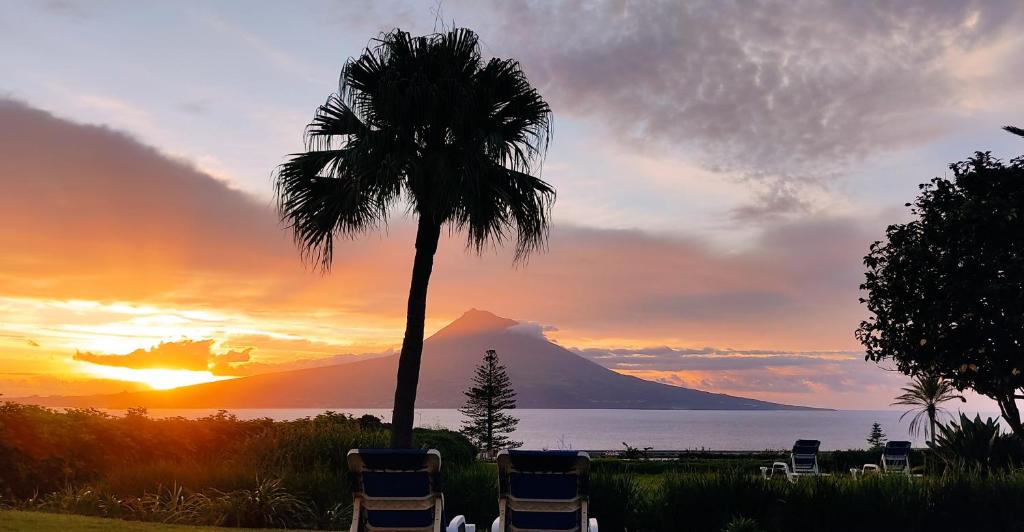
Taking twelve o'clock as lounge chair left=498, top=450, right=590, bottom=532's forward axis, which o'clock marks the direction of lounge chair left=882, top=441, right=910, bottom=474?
lounge chair left=882, top=441, right=910, bottom=474 is roughly at 1 o'clock from lounge chair left=498, top=450, right=590, bottom=532.

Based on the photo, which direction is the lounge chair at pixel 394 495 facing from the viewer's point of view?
away from the camera

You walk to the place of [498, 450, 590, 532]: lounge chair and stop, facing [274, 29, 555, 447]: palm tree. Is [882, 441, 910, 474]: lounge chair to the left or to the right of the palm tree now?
right

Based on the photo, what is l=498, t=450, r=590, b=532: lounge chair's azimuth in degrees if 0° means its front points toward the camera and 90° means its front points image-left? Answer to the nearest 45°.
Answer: approximately 180°

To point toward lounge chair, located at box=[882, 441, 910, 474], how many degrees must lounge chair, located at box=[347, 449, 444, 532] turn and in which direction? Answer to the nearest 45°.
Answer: approximately 45° to its right

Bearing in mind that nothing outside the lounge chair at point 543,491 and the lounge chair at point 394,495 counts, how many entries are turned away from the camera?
2

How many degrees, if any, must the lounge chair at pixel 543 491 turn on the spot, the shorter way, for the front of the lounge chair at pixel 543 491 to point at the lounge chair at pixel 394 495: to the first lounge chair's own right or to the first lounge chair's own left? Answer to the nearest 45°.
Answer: approximately 90° to the first lounge chair's own left

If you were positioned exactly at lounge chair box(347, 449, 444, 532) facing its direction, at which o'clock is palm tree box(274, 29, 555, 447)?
The palm tree is roughly at 12 o'clock from the lounge chair.

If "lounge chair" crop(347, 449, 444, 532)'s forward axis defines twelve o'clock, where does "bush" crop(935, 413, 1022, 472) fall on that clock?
The bush is roughly at 2 o'clock from the lounge chair.
